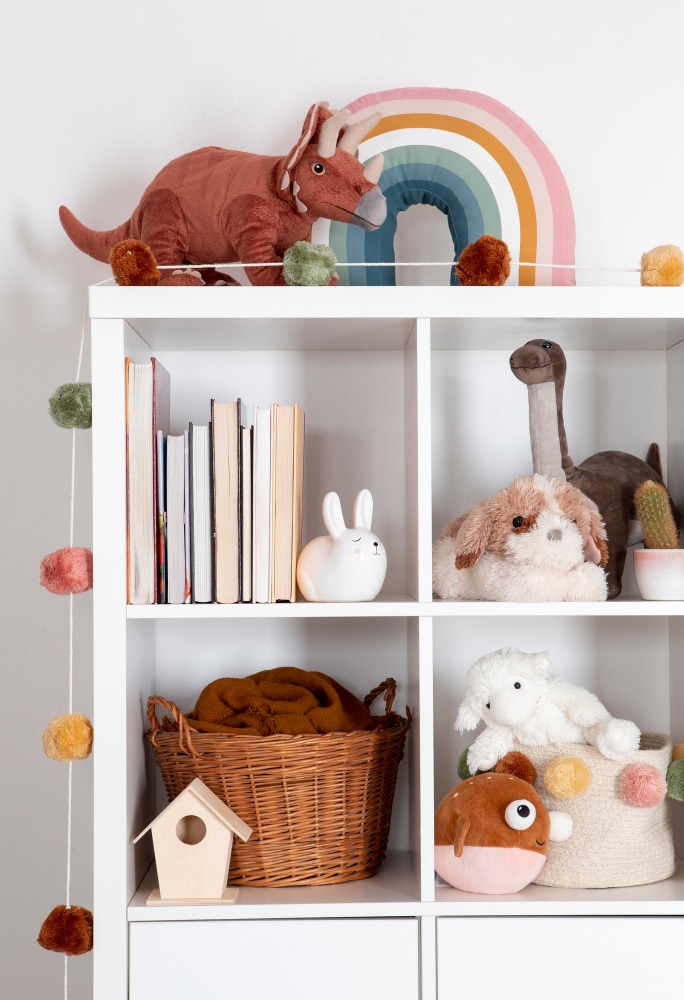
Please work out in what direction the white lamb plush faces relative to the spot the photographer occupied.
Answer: facing the viewer and to the left of the viewer

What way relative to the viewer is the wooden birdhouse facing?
toward the camera

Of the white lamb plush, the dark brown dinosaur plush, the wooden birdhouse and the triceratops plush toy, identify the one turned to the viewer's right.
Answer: the triceratops plush toy

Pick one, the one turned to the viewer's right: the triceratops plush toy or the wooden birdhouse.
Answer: the triceratops plush toy

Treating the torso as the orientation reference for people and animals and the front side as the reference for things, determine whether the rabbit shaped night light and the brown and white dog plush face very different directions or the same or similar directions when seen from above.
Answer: same or similar directions

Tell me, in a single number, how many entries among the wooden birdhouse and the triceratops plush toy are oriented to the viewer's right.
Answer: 1

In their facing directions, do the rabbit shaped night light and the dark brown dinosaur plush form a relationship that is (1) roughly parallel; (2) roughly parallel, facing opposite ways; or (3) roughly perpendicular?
roughly perpendicular

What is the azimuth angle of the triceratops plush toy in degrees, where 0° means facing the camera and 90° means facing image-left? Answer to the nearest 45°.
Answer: approximately 270°

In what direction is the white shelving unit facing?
toward the camera
